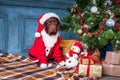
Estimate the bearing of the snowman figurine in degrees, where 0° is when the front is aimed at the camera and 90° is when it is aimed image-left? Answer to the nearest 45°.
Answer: approximately 45°
